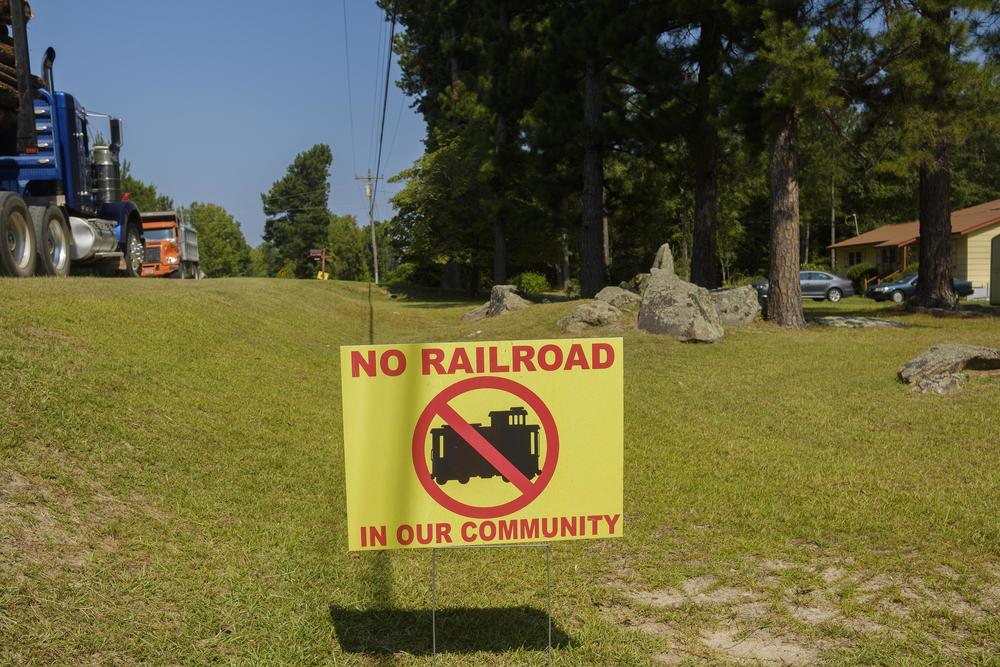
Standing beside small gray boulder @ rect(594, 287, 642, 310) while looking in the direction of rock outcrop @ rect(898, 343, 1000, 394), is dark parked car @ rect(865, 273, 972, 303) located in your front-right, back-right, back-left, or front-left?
back-left

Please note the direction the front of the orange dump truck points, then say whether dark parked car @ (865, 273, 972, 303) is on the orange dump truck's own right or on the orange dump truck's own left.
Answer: on the orange dump truck's own left

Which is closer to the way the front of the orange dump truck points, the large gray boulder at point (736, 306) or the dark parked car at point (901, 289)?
the large gray boulder

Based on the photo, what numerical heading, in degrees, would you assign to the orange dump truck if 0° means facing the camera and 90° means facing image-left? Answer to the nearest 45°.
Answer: approximately 45°

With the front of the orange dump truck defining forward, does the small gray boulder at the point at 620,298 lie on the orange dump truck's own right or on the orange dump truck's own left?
on the orange dump truck's own left

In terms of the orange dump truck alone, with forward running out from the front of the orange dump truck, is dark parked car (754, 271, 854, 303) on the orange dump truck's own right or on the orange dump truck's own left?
on the orange dump truck's own left

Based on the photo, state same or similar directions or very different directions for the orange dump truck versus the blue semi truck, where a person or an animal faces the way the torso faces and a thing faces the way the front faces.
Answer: very different directions

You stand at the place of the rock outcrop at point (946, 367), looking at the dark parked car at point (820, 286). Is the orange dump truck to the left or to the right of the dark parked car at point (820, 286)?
left

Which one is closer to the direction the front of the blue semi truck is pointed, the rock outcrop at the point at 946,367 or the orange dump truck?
the orange dump truck

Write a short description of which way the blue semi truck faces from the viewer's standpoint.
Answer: facing away from the viewer and to the right of the viewer
